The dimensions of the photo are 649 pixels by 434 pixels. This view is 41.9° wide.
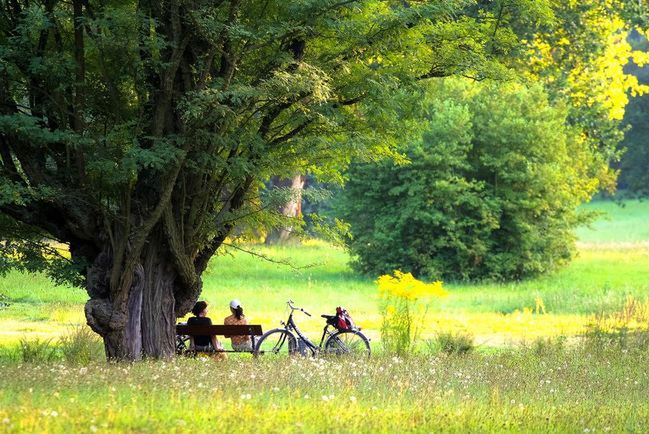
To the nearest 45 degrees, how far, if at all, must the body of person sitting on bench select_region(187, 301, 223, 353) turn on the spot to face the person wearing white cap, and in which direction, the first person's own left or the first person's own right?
approximately 90° to the first person's own right

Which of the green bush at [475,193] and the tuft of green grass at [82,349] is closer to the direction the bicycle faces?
the tuft of green grass

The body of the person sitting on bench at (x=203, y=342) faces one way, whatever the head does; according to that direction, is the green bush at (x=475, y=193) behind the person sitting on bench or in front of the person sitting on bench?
in front

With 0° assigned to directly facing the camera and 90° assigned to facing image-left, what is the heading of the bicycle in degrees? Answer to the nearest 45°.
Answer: approximately 90°

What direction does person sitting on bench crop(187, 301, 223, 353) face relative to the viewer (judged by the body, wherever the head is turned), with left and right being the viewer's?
facing away from the viewer

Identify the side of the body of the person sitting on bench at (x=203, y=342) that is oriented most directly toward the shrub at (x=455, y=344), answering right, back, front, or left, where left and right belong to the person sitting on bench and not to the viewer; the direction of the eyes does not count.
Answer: right

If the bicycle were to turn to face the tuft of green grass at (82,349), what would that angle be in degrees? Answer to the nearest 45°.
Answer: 0° — it already faces it

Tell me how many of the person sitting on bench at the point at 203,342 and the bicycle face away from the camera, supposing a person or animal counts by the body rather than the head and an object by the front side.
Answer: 1

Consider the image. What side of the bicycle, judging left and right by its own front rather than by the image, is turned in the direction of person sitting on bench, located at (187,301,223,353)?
front

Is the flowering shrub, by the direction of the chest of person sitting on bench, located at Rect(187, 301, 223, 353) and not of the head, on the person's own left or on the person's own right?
on the person's own right

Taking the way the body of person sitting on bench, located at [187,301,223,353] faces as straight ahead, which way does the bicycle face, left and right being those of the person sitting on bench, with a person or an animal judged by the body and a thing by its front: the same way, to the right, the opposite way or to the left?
to the left

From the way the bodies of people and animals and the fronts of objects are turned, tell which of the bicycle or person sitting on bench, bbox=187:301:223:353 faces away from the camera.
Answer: the person sitting on bench

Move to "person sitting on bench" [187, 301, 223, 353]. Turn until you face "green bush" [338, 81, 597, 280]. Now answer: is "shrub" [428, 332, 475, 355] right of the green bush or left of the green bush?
right
